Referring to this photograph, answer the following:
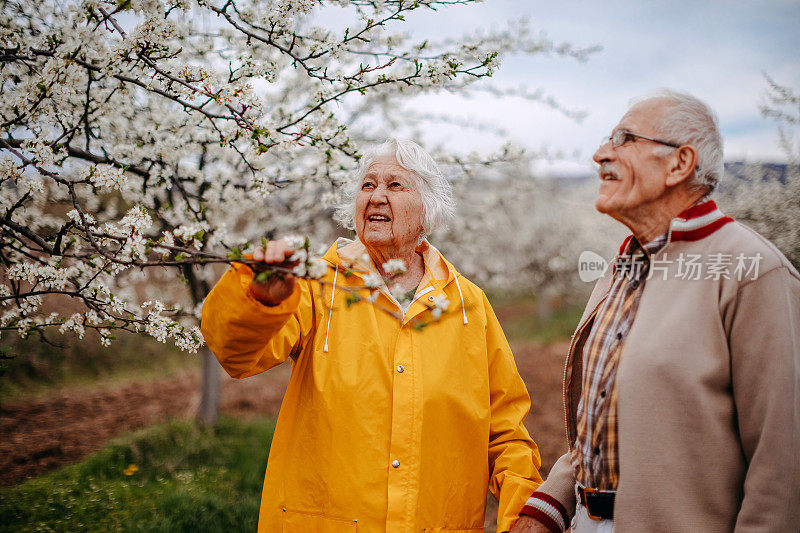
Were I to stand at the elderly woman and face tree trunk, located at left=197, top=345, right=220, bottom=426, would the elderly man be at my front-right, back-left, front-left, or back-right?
back-right

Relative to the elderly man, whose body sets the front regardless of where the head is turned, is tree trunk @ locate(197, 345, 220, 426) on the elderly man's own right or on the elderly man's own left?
on the elderly man's own right

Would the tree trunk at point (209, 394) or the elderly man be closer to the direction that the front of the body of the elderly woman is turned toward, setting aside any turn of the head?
the elderly man

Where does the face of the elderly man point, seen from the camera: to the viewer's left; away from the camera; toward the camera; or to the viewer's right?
to the viewer's left

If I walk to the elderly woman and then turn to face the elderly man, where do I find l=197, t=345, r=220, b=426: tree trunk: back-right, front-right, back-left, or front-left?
back-left

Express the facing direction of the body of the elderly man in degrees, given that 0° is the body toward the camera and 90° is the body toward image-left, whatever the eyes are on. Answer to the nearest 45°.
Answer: approximately 45°

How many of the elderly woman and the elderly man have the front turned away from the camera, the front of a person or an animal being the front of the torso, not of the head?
0

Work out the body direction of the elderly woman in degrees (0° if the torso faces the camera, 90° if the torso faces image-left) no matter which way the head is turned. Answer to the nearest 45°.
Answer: approximately 0°
